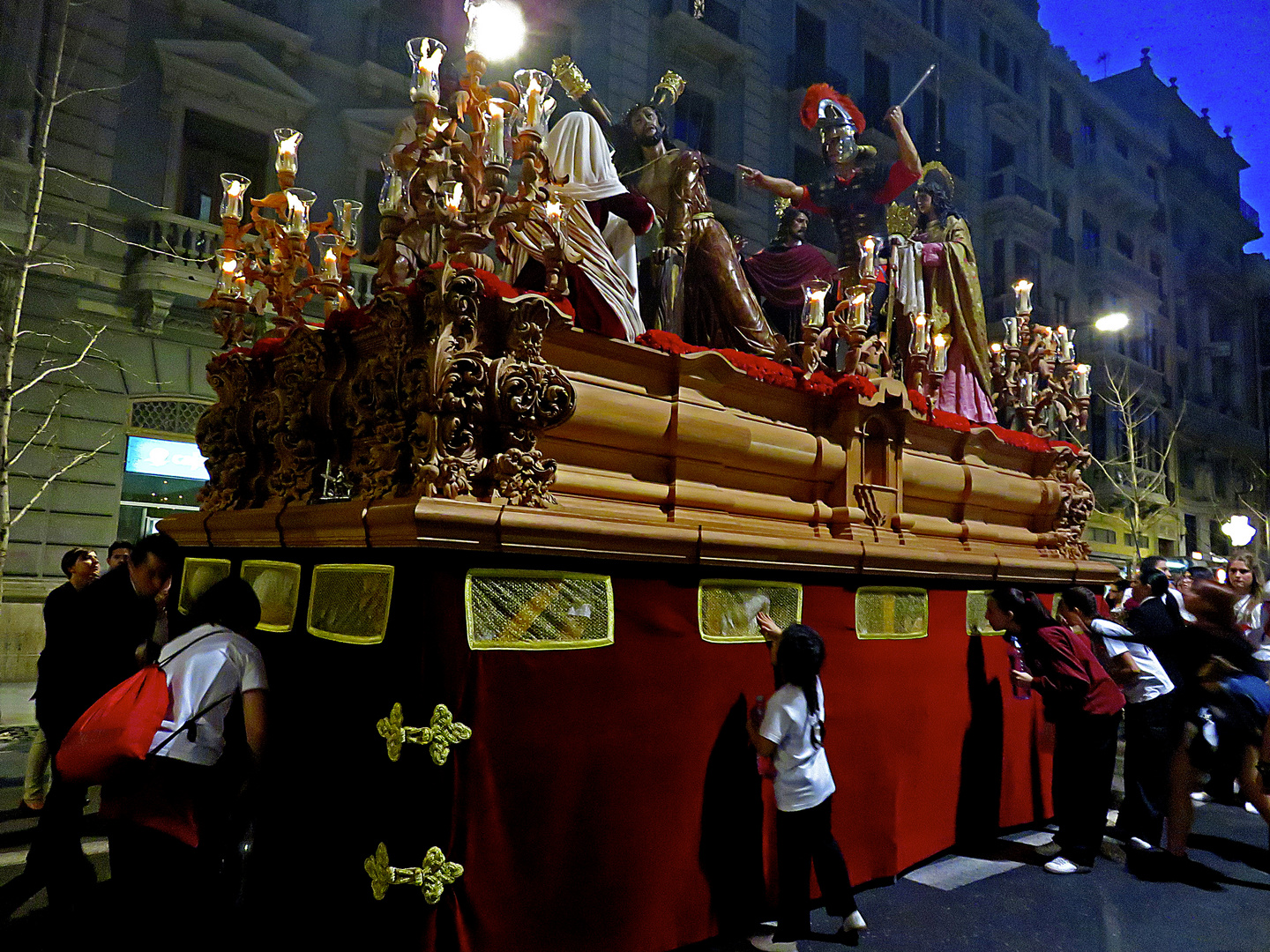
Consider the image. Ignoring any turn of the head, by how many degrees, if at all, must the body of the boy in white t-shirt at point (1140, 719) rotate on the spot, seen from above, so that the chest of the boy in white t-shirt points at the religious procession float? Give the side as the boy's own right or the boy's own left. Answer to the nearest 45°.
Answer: approximately 45° to the boy's own left

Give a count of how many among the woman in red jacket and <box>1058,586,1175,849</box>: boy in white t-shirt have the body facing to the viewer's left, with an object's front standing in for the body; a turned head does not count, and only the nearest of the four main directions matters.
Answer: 2

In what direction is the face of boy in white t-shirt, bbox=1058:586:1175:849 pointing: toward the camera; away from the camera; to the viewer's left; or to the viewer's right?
to the viewer's left

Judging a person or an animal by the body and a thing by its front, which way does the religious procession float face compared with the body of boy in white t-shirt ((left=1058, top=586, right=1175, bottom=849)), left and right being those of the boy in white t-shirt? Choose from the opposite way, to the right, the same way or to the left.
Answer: to the left

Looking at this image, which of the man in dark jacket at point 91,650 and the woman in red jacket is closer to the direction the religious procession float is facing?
the man in dark jacket

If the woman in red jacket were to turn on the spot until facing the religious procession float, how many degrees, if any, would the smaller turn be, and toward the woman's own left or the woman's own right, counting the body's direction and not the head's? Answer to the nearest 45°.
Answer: approximately 45° to the woman's own left

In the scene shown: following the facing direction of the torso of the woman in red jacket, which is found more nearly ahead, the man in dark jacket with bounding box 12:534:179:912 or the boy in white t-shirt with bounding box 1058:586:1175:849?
the man in dark jacket

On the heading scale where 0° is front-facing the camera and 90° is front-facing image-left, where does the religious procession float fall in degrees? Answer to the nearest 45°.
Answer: approximately 45°

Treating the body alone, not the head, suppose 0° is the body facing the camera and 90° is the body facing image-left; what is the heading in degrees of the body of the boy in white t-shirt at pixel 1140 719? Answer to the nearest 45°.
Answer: approximately 90°

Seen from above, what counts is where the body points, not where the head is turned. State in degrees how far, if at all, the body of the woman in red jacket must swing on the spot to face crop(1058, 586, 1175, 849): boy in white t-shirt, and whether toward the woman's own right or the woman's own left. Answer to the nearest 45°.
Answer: approximately 135° to the woman's own right

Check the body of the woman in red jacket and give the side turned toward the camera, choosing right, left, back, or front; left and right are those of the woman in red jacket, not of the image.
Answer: left

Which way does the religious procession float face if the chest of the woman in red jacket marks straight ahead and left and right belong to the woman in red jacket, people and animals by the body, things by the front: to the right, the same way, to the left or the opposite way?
to the left
